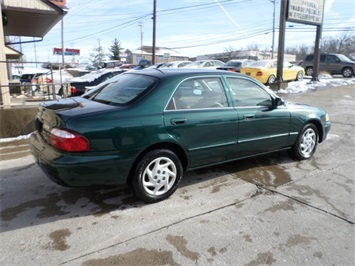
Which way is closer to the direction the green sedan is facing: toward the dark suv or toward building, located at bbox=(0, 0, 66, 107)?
the dark suv

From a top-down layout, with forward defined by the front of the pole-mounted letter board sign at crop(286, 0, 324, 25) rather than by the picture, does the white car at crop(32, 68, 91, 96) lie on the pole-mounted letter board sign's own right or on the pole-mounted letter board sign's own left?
on the pole-mounted letter board sign's own right

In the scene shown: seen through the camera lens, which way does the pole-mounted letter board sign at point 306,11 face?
facing the viewer

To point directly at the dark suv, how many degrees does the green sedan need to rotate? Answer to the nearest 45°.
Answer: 0° — it already faces it

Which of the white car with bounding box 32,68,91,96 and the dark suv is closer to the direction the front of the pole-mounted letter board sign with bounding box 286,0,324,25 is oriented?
the white car

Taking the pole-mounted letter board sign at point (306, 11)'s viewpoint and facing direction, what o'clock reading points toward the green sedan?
The green sedan is roughly at 12 o'clock from the pole-mounted letter board sign.

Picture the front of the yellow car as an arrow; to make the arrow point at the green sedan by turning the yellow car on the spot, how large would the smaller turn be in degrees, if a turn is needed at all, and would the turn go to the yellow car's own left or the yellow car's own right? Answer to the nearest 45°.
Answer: approximately 135° to the yellow car's own right

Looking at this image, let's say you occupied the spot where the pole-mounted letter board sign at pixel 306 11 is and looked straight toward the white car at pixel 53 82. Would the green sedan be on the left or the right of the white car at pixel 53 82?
left

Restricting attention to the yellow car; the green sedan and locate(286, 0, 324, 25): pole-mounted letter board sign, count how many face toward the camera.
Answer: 1

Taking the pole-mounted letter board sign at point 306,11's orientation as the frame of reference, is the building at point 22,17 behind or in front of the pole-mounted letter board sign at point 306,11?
in front

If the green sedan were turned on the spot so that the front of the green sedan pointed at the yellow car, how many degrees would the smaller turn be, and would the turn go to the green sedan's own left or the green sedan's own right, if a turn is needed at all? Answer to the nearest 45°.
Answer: approximately 45° to the green sedan's own left

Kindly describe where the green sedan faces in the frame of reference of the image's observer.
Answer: facing away from the viewer and to the right of the viewer

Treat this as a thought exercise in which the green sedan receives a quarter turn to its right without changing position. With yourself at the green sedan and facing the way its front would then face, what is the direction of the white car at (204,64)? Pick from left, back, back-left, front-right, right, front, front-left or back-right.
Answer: back-left
